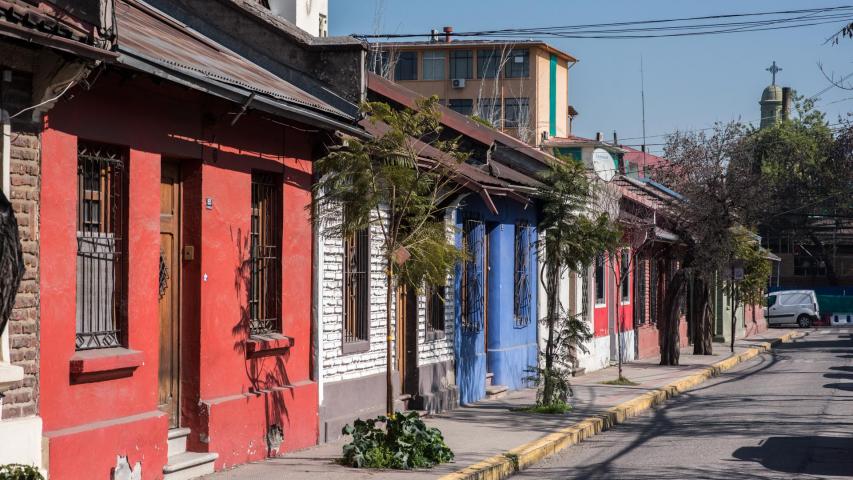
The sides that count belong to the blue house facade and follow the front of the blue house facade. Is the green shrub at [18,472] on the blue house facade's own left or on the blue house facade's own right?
on the blue house facade's own right

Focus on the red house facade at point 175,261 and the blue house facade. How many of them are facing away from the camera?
0

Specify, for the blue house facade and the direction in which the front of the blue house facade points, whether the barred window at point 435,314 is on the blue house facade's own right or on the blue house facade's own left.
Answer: on the blue house facade's own right

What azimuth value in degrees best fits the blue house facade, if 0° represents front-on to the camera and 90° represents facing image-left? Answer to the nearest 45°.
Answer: approximately 315°

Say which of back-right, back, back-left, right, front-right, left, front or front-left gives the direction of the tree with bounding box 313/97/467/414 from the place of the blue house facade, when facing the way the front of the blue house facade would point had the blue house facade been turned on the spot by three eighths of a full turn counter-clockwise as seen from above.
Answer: back

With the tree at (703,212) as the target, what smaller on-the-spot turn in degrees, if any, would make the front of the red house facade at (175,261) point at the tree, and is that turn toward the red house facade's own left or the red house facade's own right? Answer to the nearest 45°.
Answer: approximately 90° to the red house facade's own left

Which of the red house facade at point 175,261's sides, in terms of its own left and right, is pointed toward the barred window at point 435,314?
left

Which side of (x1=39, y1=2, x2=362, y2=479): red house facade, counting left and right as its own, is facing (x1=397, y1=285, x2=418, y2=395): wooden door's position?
left

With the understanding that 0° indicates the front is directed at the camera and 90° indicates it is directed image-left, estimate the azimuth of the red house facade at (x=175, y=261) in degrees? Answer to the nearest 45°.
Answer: approximately 315°
